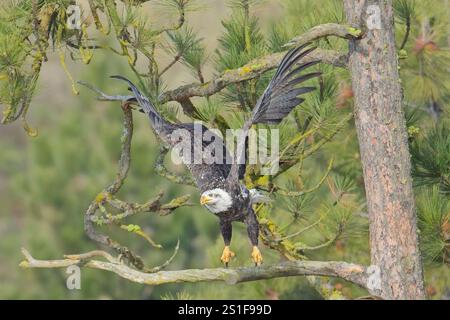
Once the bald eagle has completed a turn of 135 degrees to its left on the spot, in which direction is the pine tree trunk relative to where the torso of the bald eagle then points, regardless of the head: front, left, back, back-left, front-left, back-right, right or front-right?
front

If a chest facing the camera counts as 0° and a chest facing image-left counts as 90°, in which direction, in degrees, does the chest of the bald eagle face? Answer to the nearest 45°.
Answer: approximately 45°
